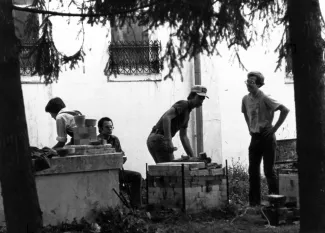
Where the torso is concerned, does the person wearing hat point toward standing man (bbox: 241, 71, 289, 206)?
yes

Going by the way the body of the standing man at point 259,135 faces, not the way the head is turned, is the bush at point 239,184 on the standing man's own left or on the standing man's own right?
on the standing man's own right

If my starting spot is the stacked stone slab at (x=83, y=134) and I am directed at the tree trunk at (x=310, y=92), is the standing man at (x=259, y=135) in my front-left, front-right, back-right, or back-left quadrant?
front-left

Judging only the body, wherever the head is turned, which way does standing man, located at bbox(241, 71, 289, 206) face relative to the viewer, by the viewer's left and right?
facing the viewer and to the left of the viewer

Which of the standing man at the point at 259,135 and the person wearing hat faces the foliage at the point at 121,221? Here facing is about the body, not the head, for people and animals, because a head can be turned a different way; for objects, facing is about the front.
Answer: the standing man

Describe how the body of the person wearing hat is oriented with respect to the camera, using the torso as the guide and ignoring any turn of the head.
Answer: to the viewer's right
